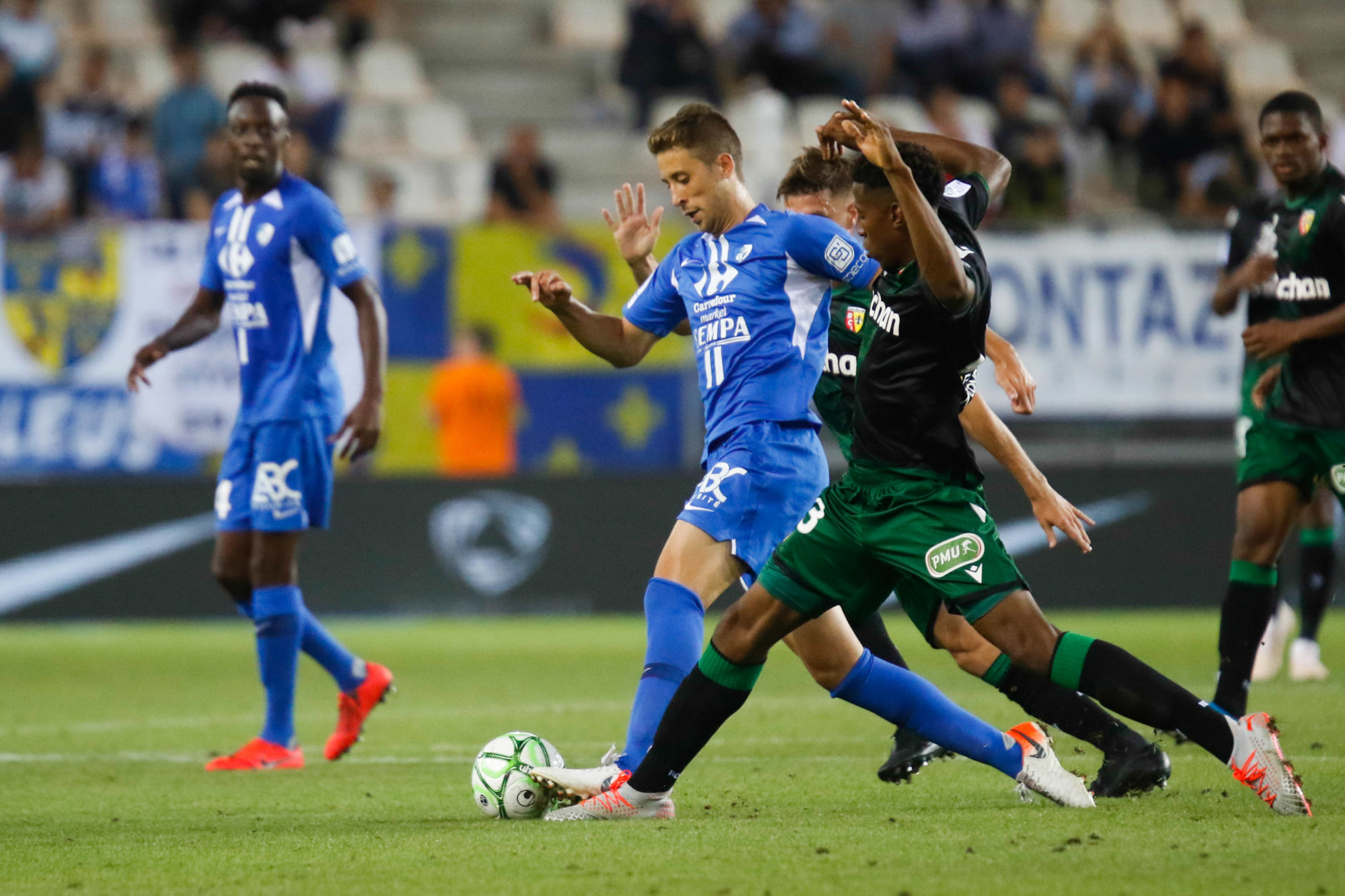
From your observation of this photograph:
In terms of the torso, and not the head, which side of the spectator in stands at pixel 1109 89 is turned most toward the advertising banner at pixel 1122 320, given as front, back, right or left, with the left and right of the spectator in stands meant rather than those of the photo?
front

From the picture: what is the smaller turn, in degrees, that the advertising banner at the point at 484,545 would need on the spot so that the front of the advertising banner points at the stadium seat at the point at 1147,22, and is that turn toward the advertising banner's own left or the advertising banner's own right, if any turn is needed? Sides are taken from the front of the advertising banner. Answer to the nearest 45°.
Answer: approximately 135° to the advertising banner's own left

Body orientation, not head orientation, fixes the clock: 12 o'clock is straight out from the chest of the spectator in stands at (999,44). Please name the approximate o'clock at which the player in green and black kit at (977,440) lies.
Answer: The player in green and black kit is roughly at 12 o'clock from the spectator in stands.

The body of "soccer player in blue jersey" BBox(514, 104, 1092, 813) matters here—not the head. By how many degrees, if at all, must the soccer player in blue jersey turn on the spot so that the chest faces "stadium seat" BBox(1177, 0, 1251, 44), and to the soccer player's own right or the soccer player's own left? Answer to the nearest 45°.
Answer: approximately 135° to the soccer player's own right

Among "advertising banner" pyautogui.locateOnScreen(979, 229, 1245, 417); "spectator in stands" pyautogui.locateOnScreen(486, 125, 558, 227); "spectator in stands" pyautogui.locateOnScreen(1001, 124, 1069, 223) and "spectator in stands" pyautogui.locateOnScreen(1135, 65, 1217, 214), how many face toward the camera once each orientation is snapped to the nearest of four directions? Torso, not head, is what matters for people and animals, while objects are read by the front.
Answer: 4

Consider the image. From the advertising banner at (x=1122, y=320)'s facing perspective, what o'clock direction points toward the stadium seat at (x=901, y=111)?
The stadium seat is roughly at 5 o'clock from the advertising banner.

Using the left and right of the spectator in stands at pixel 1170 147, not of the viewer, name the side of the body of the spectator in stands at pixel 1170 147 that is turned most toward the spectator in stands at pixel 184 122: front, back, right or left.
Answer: right

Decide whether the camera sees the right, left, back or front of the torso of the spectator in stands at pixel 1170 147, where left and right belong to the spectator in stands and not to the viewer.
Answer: front

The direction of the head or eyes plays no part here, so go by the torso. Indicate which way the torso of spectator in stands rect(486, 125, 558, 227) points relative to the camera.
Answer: toward the camera

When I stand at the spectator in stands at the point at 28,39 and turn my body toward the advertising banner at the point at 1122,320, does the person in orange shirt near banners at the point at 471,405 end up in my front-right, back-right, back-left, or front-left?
front-right

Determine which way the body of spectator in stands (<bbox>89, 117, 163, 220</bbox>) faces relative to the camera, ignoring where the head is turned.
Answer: toward the camera

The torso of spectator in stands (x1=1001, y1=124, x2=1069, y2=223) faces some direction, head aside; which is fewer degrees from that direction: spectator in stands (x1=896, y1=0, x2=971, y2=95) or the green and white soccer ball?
the green and white soccer ball

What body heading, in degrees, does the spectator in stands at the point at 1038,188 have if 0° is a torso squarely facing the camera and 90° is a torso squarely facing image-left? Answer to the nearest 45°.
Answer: approximately 0°
